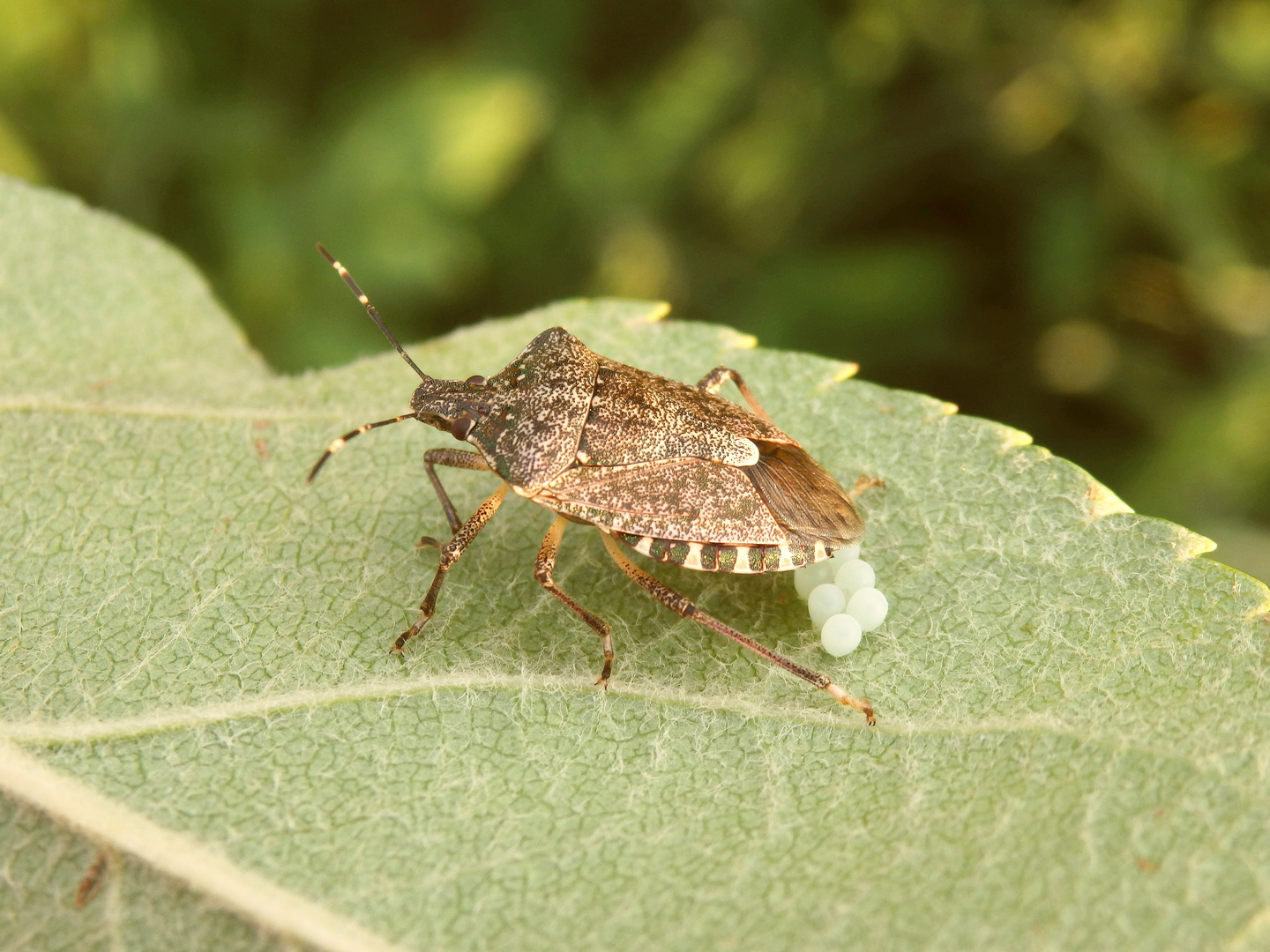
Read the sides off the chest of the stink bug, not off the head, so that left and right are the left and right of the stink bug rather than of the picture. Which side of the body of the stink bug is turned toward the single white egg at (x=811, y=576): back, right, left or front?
back

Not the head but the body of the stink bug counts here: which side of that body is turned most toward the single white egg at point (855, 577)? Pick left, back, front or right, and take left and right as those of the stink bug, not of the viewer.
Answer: back

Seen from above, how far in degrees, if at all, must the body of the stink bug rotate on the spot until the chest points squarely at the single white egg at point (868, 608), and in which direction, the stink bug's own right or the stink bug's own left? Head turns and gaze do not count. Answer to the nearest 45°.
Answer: approximately 135° to the stink bug's own left

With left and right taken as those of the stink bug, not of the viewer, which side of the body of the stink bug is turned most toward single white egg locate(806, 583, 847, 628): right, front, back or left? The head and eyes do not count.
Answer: back

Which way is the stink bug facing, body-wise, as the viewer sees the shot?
to the viewer's left

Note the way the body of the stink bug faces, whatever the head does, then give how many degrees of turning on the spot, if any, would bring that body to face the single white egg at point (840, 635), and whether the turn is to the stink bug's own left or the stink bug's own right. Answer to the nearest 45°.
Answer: approximately 135° to the stink bug's own left
